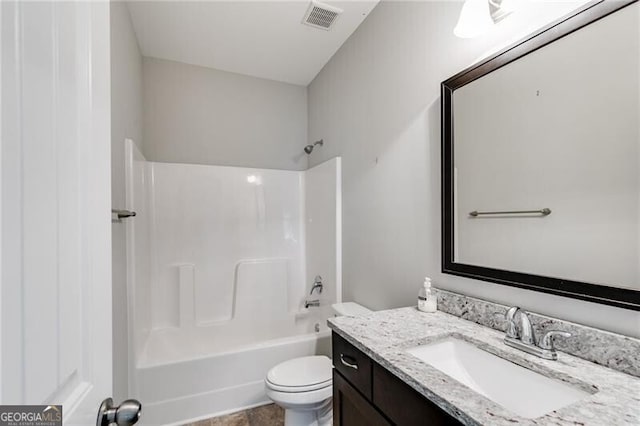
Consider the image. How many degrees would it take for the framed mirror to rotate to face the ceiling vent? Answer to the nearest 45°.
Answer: approximately 45° to its right

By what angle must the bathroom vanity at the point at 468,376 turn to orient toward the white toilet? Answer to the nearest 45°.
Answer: approximately 90° to its right

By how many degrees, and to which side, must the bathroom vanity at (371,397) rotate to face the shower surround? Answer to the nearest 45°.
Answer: approximately 90° to its right

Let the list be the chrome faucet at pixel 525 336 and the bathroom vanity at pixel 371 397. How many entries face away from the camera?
0
